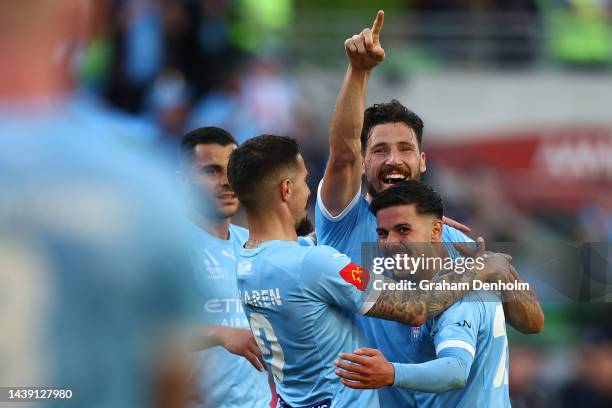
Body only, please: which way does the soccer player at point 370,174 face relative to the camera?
toward the camera

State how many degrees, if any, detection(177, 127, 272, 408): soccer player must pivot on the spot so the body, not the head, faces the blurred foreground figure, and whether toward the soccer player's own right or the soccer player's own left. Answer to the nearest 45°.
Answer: approximately 45° to the soccer player's own right

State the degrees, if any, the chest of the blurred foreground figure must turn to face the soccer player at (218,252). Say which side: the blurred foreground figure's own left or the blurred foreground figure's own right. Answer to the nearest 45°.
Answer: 0° — they already face them

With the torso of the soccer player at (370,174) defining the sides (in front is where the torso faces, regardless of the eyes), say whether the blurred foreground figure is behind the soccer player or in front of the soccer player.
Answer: in front

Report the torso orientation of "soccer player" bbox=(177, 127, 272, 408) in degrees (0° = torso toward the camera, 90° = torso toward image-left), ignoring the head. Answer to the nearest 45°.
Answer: approximately 315°

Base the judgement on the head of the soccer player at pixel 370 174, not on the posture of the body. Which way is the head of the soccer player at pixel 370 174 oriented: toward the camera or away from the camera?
toward the camera

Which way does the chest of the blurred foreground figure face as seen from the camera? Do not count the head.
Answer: away from the camera

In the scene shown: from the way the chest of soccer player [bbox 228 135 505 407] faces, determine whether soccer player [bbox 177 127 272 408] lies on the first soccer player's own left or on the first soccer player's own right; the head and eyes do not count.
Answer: on the first soccer player's own left

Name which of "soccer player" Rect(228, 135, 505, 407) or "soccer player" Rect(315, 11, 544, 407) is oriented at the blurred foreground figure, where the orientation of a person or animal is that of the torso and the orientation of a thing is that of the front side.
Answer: "soccer player" Rect(315, 11, 544, 407)

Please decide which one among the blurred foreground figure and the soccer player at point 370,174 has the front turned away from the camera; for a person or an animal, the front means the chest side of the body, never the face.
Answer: the blurred foreground figure
